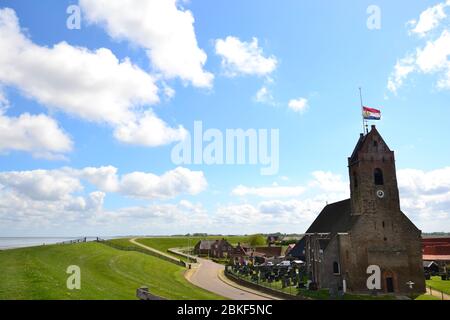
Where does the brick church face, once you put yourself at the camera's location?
facing the viewer
